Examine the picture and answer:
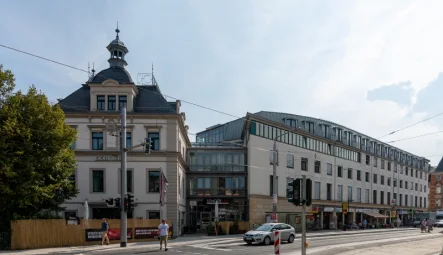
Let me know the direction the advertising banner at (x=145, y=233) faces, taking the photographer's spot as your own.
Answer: facing the viewer

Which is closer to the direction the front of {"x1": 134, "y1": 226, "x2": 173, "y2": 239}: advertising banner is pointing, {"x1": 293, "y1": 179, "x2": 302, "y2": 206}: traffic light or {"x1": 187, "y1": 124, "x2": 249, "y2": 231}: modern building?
the traffic light

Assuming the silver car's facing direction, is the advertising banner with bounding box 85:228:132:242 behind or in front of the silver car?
in front

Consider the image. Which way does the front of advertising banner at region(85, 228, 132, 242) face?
toward the camera

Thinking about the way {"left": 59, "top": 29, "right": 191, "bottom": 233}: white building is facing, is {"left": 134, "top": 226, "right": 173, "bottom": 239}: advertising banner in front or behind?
in front
